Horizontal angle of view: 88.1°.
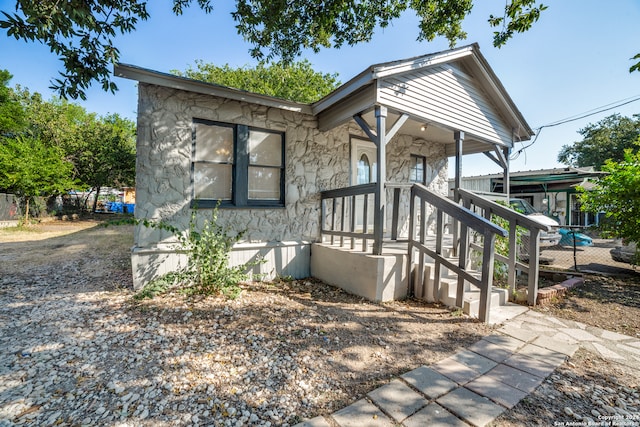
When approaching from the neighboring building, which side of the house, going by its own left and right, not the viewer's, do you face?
left

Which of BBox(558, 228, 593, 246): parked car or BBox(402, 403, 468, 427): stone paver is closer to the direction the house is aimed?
the stone paver

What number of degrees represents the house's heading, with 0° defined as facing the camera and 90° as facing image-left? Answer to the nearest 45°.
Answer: approximately 315°

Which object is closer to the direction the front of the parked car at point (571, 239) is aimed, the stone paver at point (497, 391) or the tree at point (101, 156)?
the stone paver

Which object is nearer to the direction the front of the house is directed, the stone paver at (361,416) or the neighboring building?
the stone paver

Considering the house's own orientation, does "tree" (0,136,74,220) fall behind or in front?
behind

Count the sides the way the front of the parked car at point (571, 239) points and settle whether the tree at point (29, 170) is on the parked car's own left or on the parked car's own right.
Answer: on the parked car's own right
